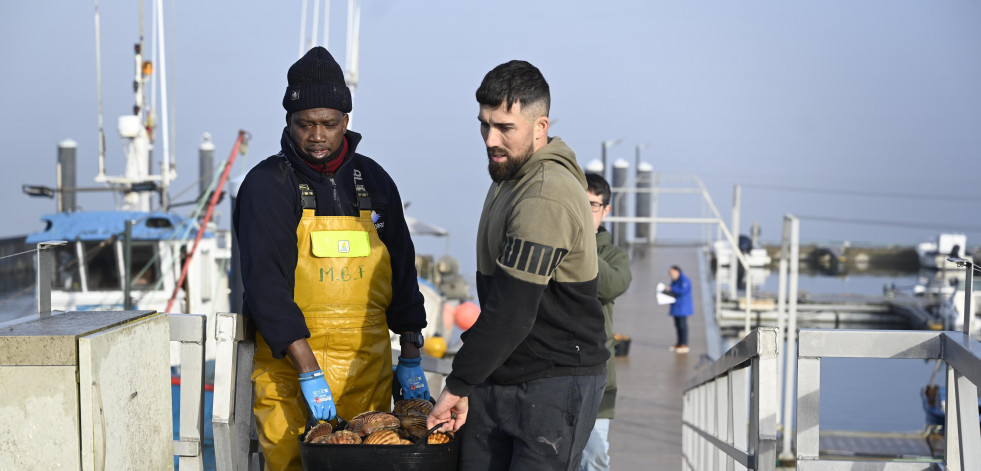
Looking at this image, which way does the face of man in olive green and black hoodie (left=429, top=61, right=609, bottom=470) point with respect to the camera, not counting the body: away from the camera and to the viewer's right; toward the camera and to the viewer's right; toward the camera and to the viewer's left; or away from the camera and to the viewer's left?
toward the camera and to the viewer's left

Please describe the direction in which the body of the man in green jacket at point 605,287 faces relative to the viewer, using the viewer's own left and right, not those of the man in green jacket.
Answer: facing the viewer and to the left of the viewer

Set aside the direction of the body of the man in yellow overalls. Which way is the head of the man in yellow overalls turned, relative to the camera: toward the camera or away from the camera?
toward the camera

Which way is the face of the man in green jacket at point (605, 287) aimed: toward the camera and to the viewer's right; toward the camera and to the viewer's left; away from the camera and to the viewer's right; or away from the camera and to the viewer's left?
toward the camera and to the viewer's left

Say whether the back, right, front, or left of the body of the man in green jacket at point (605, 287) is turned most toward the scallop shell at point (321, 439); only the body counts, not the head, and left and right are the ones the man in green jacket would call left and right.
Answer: front

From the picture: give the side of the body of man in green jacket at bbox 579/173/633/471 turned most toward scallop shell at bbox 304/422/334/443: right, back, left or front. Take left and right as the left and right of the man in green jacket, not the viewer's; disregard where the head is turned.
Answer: front

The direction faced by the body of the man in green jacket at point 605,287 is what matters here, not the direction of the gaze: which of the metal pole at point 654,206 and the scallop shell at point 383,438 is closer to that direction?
the scallop shell

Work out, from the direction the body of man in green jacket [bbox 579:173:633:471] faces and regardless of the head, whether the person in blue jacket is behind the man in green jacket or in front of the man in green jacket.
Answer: behind

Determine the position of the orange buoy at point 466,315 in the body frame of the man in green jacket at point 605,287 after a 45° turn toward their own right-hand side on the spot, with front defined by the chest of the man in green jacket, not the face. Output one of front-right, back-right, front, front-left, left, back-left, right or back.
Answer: right
